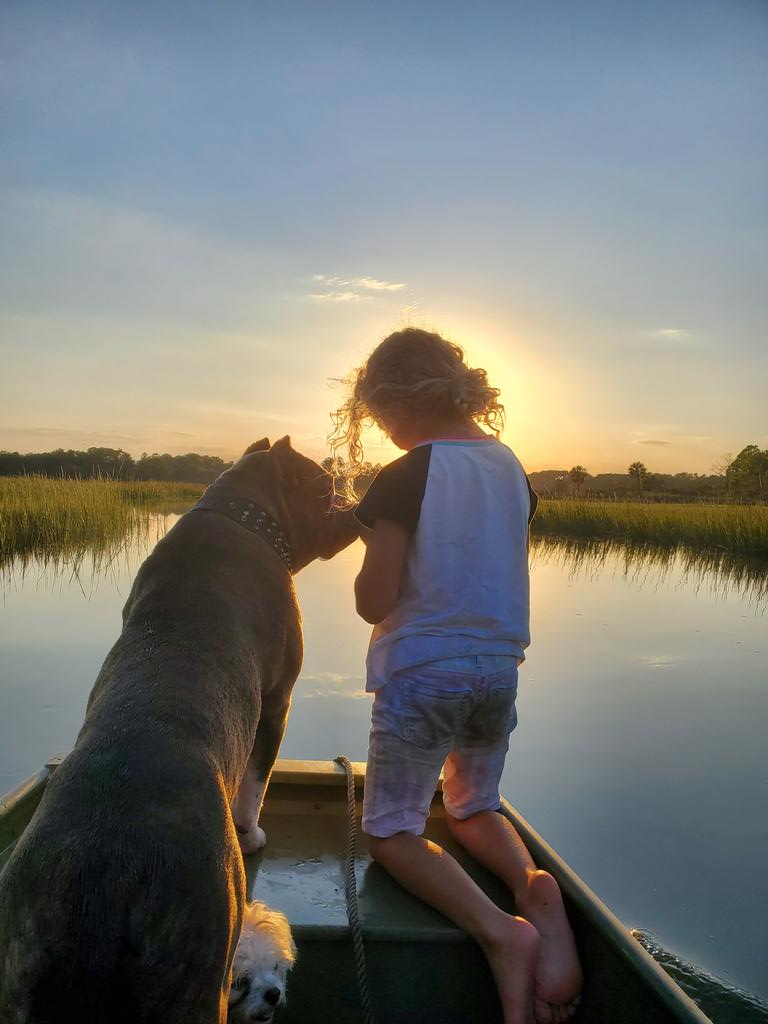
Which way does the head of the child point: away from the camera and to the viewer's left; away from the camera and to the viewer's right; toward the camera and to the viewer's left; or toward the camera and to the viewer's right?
away from the camera and to the viewer's left

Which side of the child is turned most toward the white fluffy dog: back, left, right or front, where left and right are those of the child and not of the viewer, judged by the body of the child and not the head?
left

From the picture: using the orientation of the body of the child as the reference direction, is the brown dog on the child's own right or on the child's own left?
on the child's own left

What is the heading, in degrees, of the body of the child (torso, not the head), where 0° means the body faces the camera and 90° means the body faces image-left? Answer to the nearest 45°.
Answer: approximately 135°

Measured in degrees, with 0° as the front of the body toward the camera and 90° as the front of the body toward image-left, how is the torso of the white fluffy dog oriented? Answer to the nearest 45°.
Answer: approximately 0°

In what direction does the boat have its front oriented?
away from the camera

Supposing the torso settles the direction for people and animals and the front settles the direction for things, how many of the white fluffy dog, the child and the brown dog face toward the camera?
1
